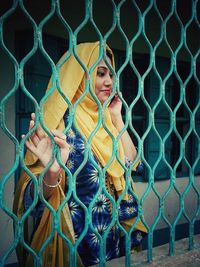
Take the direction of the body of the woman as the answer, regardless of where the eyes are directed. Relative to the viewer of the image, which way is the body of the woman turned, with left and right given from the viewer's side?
facing the viewer and to the right of the viewer

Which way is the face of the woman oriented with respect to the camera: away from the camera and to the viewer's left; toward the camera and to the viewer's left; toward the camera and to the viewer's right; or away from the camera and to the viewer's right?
toward the camera and to the viewer's right
